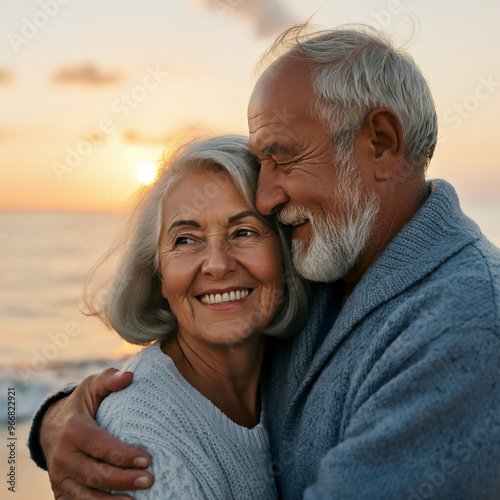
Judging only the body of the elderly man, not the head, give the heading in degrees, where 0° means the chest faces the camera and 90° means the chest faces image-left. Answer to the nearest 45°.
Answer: approximately 90°
